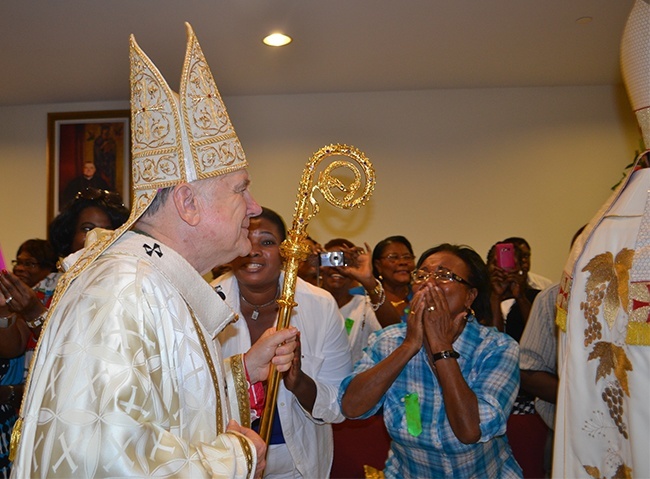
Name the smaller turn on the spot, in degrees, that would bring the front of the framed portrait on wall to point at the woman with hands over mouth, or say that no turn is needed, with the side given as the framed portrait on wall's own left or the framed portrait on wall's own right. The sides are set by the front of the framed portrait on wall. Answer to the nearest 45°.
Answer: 0° — it already faces them

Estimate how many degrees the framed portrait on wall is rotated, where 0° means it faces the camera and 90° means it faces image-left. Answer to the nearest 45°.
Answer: approximately 0°

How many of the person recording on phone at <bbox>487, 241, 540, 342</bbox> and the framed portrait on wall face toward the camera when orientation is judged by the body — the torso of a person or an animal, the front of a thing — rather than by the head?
2

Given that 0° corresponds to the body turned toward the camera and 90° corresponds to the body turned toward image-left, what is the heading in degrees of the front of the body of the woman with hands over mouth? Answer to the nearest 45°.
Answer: approximately 45°

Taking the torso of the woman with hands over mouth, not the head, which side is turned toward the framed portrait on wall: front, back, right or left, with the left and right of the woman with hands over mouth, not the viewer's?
right

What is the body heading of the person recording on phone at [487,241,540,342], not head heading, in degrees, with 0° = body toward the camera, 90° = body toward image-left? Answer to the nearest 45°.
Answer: approximately 0°

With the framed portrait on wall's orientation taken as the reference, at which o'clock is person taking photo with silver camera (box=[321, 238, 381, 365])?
The person taking photo with silver camera is roughly at 11 o'clock from the framed portrait on wall.
